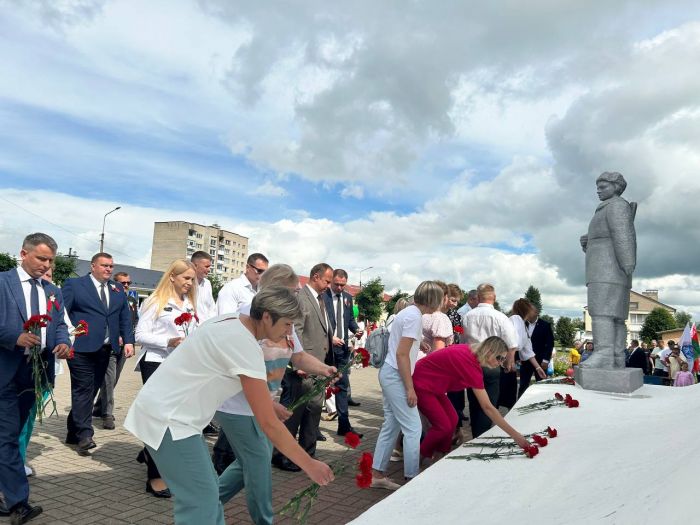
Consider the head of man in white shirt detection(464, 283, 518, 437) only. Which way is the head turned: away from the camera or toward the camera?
away from the camera

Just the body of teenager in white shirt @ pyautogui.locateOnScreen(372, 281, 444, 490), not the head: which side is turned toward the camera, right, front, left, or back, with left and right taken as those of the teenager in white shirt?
right

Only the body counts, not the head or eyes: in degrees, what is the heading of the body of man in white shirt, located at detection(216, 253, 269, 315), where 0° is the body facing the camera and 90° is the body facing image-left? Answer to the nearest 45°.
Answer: approximately 315°

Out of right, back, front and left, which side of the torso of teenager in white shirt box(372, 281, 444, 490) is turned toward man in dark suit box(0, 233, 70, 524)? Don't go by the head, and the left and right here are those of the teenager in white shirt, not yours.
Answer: back

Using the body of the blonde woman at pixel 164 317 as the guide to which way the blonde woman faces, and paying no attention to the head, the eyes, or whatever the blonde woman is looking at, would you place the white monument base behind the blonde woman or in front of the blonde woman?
in front

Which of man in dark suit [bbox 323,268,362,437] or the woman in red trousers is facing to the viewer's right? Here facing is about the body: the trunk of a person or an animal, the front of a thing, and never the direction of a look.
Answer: the woman in red trousers

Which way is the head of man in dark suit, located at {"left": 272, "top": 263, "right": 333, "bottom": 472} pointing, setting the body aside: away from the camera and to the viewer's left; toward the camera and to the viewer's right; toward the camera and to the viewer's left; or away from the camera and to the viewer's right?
toward the camera and to the viewer's right

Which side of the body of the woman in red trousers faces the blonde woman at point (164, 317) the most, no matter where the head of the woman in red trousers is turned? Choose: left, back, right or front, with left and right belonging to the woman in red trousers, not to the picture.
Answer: back

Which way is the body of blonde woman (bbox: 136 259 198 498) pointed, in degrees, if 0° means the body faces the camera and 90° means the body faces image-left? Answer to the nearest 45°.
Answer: approximately 315°

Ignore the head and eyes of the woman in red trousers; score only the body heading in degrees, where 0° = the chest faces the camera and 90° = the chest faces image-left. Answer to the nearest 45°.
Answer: approximately 270°

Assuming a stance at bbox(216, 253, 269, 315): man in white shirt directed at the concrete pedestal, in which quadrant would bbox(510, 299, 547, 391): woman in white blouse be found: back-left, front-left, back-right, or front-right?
front-left

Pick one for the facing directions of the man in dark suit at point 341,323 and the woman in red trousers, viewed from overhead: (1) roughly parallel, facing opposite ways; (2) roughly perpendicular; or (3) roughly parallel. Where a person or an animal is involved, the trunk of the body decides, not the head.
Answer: roughly perpendicular

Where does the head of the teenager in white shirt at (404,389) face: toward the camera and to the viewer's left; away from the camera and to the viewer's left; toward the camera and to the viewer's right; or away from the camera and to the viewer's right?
away from the camera and to the viewer's right

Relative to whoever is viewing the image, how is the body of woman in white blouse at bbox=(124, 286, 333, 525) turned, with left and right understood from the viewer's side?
facing to the right of the viewer

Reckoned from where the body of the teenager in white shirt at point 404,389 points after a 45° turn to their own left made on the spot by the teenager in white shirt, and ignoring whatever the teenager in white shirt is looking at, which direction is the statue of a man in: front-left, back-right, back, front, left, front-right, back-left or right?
front
